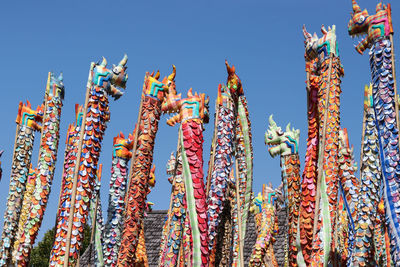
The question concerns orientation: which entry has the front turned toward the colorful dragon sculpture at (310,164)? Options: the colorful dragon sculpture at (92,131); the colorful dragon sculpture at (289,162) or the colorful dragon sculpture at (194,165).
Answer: the colorful dragon sculpture at (92,131)

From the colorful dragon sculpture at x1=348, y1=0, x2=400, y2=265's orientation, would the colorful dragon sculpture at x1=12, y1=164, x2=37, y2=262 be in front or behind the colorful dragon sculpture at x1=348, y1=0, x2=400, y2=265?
in front

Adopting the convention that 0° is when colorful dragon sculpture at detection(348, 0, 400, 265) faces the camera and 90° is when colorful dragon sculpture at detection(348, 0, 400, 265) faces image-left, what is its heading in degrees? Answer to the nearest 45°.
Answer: approximately 90°

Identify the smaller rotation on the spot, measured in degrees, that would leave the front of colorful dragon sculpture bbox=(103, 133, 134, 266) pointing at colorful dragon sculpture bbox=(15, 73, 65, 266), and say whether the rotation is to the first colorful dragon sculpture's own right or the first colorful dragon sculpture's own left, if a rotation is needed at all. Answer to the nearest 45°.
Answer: approximately 135° to the first colorful dragon sculpture's own right

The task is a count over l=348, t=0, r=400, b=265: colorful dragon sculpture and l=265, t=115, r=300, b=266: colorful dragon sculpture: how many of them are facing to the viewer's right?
0

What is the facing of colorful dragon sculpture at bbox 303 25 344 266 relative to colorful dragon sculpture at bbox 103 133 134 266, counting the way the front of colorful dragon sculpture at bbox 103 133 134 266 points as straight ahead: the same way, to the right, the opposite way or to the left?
the opposite way

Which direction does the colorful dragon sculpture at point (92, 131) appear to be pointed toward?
to the viewer's right

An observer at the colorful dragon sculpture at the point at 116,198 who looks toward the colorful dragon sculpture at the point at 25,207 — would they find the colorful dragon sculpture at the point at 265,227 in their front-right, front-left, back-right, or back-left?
back-right

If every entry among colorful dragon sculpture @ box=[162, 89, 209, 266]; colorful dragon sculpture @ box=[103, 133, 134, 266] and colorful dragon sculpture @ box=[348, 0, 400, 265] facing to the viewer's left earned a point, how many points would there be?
2

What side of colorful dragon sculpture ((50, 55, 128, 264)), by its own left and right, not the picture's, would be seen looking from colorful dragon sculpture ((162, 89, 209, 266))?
front
